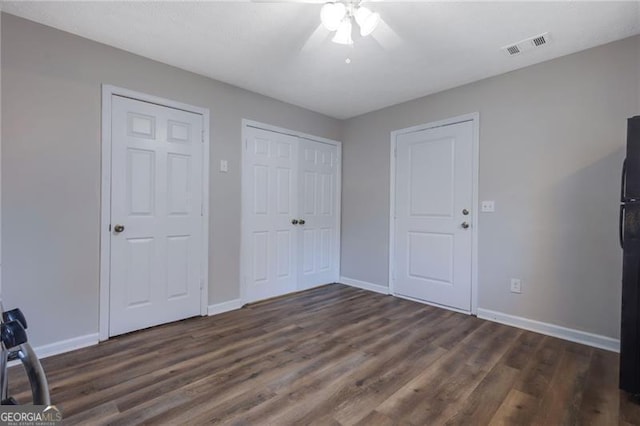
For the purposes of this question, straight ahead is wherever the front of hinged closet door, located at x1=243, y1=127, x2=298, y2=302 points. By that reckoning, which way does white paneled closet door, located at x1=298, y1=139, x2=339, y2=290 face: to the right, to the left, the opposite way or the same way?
the same way

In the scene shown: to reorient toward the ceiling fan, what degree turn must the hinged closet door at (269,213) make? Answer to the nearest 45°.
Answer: approximately 45° to its right

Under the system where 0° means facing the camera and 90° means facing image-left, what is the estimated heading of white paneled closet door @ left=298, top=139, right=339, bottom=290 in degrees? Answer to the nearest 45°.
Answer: approximately 315°

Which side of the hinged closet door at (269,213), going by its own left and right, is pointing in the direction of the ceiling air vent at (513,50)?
front

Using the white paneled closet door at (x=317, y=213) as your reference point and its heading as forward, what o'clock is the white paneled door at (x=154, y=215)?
The white paneled door is roughly at 3 o'clock from the white paneled closet door.

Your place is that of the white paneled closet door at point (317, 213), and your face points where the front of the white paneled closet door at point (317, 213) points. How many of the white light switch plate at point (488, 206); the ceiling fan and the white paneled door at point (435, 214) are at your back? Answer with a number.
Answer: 0

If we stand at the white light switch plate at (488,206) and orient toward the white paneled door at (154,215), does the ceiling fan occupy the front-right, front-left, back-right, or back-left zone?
front-left

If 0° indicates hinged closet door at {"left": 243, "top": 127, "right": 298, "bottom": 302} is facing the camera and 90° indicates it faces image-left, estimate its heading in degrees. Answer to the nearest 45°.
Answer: approximately 315°

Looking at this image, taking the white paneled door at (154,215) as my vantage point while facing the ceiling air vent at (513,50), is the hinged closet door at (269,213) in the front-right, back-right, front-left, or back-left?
front-left

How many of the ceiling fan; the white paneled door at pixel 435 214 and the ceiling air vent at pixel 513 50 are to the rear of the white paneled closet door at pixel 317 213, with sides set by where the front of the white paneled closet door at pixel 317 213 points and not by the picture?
0

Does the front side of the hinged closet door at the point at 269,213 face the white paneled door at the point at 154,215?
no

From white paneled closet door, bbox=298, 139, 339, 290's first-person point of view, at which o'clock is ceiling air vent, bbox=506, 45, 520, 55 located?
The ceiling air vent is roughly at 12 o'clock from the white paneled closet door.

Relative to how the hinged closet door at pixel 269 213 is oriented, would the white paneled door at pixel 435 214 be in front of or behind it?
in front

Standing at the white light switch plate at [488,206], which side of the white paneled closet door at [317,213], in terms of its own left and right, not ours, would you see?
front

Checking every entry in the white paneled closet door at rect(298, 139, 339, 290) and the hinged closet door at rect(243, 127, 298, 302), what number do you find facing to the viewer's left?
0

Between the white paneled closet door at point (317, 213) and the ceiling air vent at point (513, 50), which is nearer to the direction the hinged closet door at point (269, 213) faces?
the ceiling air vent

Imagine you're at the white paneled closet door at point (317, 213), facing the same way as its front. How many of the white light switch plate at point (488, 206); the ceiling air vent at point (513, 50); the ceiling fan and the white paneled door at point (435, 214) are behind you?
0

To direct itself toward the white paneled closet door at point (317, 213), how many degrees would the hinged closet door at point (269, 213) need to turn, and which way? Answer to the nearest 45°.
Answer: approximately 90° to its left
